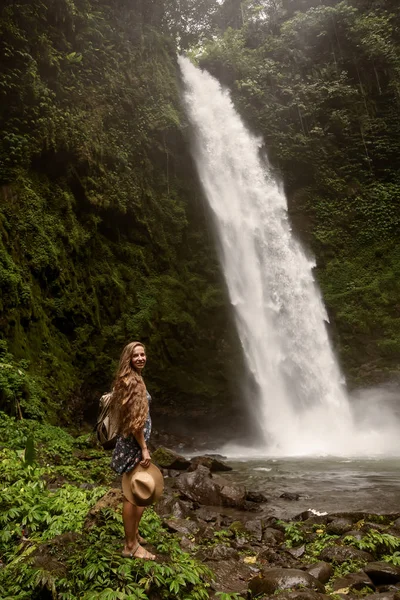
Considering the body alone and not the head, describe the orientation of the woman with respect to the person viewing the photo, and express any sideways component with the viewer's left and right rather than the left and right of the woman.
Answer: facing to the right of the viewer

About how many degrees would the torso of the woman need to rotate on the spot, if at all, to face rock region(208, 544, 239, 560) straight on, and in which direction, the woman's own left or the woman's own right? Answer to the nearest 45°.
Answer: approximately 45° to the woman's own left

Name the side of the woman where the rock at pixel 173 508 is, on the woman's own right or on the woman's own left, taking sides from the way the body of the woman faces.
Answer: on the woman's own left

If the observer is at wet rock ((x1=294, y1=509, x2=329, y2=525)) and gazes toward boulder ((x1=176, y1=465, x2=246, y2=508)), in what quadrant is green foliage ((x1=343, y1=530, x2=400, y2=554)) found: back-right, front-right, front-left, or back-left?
back-left

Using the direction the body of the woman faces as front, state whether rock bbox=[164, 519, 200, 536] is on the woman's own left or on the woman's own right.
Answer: on the woman's own left
